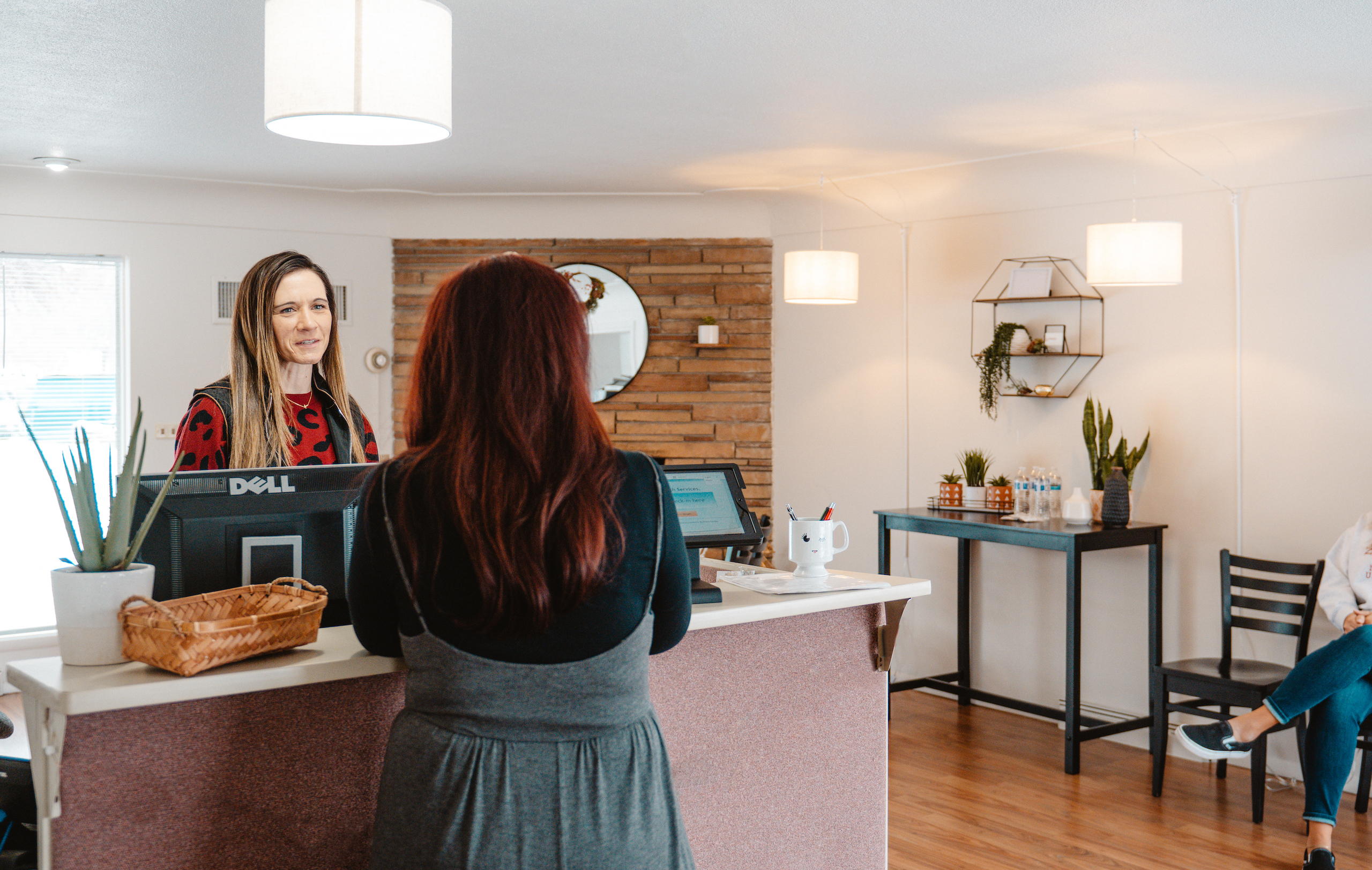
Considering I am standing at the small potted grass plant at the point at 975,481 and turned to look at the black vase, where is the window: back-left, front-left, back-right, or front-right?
back-right

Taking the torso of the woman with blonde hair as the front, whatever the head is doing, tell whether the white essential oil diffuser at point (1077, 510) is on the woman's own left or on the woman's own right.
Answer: on the woman's own left

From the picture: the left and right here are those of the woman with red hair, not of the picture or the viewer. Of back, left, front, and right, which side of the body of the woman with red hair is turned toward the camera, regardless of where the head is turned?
back

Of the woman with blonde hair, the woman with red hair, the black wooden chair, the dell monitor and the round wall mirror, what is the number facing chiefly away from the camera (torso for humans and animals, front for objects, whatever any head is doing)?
2

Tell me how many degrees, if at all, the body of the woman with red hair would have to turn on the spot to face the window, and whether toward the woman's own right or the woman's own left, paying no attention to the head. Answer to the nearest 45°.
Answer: approximately 45° to the woman's own left

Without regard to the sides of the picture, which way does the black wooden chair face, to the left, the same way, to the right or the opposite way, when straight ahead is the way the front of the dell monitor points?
to the left

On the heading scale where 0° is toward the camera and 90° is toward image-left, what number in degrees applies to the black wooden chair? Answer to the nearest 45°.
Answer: approximately 45°

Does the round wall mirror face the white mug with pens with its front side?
yes

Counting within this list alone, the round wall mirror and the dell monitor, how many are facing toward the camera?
1

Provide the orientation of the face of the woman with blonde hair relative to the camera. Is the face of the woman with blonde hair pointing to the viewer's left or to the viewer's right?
to the viewer's right

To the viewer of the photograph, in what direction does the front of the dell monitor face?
facing away from the viewer

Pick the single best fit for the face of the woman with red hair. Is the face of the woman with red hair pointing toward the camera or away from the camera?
away from the camera

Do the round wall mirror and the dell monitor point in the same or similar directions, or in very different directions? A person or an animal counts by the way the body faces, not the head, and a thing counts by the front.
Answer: very different directions
